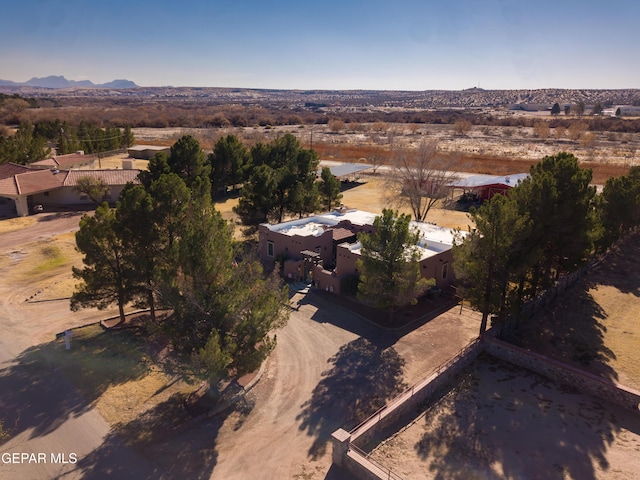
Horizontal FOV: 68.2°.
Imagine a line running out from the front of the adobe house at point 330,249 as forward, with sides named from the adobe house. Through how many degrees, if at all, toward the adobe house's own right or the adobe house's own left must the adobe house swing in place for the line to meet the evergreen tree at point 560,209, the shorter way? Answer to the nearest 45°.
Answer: approximately 90° to the adobe house's own left

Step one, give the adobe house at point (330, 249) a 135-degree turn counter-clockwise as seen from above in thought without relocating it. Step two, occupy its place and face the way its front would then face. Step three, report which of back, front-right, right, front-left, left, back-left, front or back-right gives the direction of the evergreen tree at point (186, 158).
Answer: back-left

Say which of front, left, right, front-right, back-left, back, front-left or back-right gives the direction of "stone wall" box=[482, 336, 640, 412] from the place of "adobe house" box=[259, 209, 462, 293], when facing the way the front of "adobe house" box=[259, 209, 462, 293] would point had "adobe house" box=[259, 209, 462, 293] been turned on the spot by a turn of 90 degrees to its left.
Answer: front

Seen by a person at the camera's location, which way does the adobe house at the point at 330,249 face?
facing the viewer and to the left of the viewer

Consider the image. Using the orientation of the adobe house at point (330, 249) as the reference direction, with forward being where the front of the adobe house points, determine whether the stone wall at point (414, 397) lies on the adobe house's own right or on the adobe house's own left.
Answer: on the adobe house's own left

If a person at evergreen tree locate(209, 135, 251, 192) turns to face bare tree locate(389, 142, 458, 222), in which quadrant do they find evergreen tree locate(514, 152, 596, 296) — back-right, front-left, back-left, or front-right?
front-right

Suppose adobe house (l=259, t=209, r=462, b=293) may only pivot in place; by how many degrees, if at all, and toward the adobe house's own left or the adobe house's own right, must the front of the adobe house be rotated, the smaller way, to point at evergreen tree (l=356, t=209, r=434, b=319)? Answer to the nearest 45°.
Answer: approximately 45° to the adobe house's own left

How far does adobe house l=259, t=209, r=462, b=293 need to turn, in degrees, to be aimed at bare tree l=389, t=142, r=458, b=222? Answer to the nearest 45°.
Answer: approximately 180°

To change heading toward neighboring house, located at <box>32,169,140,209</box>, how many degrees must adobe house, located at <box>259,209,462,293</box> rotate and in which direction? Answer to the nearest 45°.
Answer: approximately 90° to its right

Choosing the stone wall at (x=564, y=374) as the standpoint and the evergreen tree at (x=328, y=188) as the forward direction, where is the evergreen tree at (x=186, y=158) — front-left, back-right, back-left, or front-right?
front-left

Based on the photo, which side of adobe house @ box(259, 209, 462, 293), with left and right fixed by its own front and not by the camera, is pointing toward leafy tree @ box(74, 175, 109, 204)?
right

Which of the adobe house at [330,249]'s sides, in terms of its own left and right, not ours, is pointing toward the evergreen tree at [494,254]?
left

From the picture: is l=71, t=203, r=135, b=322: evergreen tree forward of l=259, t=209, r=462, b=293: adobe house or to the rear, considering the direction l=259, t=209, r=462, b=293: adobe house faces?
forward

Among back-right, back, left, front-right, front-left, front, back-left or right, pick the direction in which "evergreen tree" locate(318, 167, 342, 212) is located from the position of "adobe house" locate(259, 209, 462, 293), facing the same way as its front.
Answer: back-right

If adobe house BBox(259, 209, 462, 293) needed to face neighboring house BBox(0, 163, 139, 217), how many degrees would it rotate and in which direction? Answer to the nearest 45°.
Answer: approximately 90° to its right
